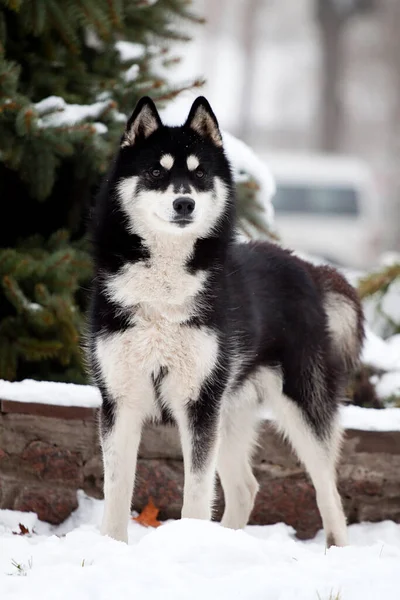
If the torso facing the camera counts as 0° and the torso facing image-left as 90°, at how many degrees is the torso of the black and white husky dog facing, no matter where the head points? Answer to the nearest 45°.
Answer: approximately 45°

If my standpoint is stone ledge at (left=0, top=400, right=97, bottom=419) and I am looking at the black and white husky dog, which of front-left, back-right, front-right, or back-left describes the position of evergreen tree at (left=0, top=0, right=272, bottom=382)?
back-left
